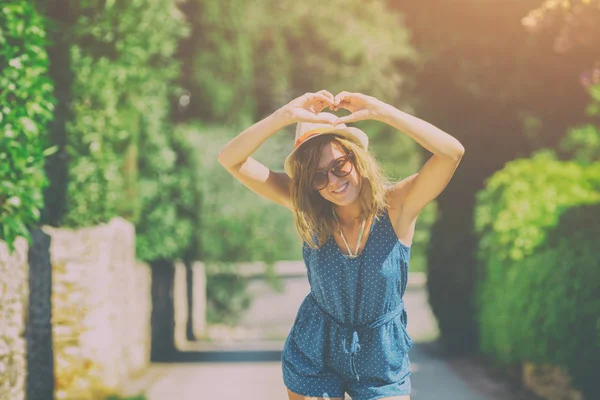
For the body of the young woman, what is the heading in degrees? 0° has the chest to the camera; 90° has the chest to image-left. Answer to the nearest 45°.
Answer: approximately 0°
